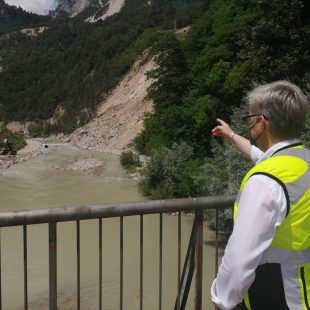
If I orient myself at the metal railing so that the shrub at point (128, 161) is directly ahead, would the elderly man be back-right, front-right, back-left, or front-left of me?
back-right

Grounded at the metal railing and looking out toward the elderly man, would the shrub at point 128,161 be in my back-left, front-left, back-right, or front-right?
back-left

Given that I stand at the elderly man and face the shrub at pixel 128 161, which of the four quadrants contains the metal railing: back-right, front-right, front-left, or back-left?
front-left

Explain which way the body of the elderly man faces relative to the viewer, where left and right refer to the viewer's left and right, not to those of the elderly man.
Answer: facing away from the viewer and to the left of the viewer

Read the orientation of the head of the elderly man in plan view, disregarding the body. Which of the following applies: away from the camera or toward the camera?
away from the camera

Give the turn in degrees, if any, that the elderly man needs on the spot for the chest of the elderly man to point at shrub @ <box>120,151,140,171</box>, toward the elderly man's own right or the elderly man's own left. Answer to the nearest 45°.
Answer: approximately 45° to the elderly man's own right

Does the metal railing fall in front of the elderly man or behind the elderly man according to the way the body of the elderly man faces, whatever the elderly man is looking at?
in front
